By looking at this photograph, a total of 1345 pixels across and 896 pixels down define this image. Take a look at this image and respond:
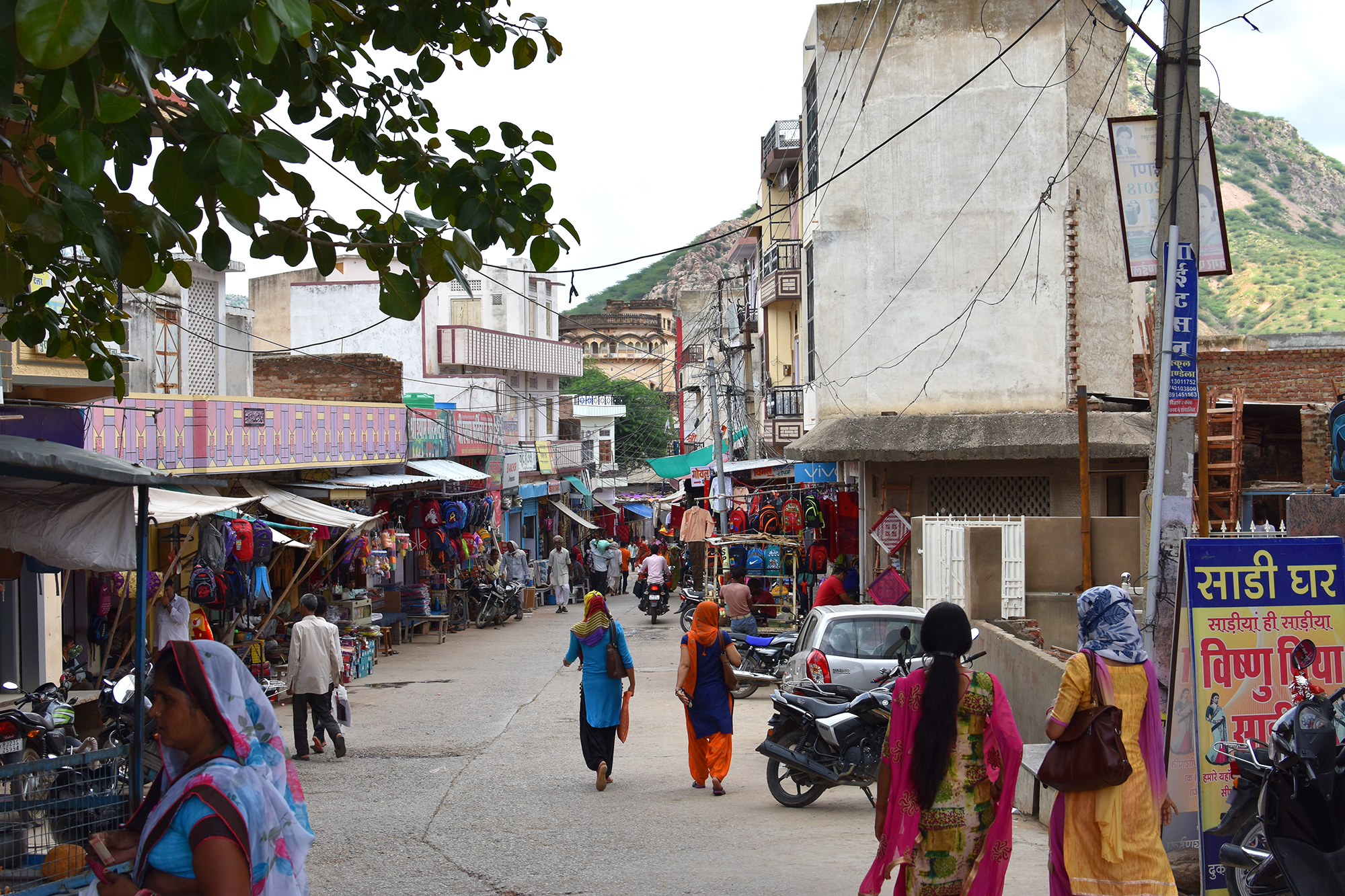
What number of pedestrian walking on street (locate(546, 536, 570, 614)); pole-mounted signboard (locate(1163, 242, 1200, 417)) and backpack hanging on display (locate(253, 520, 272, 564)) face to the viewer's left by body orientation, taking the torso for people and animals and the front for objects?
0

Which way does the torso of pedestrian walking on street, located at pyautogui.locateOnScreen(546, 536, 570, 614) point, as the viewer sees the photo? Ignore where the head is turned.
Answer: toward the camera

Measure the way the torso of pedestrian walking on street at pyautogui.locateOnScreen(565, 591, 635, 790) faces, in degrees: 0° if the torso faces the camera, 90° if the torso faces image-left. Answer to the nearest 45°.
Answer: approximately 180°

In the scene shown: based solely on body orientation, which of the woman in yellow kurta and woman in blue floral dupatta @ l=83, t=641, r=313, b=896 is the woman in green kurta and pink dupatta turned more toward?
the woman in yellow kurta

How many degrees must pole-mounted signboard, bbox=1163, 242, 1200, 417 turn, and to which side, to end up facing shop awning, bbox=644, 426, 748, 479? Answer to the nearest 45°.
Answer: approximately 135° to its right

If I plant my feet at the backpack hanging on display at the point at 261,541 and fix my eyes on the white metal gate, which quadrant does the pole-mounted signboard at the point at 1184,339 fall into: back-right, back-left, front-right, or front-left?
front-right

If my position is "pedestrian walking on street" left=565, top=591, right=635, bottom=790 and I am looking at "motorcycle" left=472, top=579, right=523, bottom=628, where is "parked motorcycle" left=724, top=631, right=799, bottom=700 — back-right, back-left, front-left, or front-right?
front-right

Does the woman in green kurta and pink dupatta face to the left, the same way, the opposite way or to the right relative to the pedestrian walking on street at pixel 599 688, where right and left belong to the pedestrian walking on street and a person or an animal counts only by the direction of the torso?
the same way

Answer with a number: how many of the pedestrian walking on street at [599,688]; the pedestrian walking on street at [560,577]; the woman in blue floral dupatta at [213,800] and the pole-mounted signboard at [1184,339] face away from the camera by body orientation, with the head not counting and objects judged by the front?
1

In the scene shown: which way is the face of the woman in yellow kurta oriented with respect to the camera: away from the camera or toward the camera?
away from the camera

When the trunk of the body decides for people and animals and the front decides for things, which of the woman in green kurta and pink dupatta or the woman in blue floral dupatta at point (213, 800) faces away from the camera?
the woman in green kurta and pink dupatta

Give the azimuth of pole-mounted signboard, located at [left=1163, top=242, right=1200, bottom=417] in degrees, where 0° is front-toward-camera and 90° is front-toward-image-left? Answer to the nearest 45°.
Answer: approximately 0°

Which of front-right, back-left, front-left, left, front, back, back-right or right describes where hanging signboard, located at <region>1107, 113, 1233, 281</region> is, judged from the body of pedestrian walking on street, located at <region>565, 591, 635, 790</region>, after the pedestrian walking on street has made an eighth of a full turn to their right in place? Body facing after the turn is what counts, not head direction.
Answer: right

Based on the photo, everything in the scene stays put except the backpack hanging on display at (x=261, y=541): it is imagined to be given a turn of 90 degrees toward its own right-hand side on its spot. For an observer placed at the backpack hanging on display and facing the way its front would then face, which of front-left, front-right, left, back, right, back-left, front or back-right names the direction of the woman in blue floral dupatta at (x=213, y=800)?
front-left

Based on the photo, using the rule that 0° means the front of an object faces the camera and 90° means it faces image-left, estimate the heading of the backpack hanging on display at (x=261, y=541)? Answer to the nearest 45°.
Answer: approximately 315°

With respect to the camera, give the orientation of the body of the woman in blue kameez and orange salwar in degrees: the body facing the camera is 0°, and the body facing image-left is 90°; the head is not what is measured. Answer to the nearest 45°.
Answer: approximately 180°
